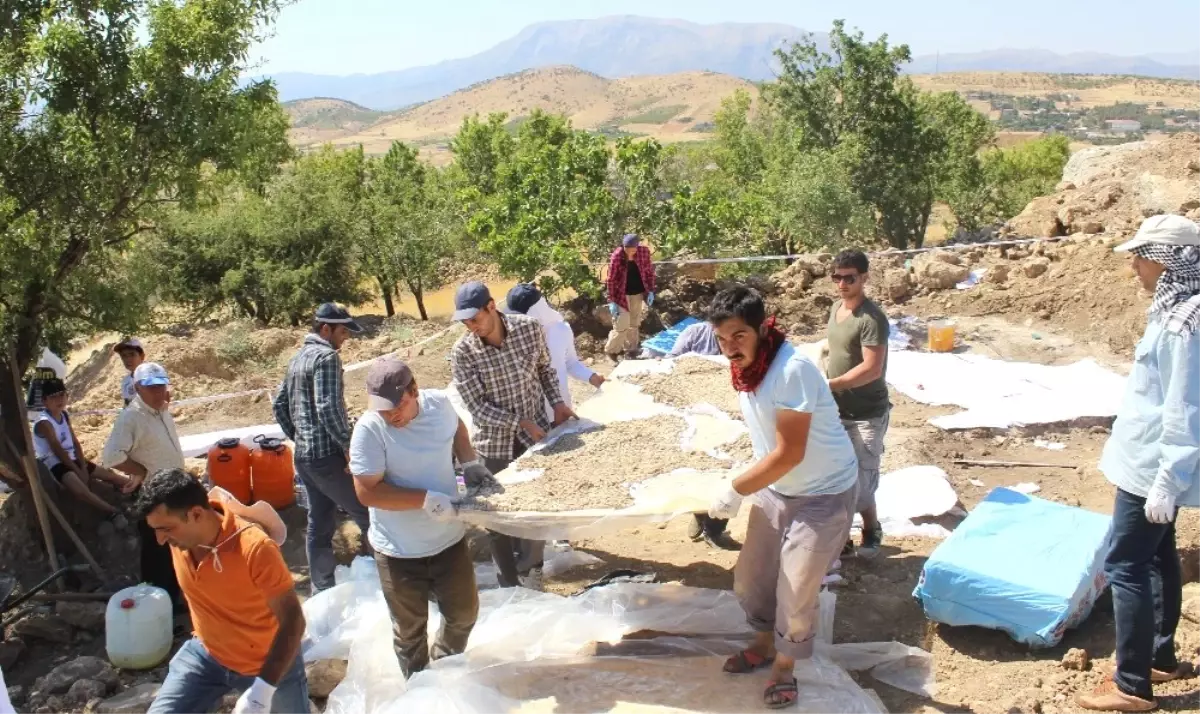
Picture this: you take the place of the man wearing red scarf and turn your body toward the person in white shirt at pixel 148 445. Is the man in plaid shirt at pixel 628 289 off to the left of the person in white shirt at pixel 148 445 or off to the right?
right

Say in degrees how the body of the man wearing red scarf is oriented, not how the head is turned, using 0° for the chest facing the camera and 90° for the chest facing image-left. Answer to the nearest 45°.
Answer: approximately 45°

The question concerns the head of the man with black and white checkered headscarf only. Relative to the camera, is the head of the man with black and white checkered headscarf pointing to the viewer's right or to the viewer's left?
to the viewer's left

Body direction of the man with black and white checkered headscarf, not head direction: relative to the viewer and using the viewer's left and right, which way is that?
facing to the left of the viewer

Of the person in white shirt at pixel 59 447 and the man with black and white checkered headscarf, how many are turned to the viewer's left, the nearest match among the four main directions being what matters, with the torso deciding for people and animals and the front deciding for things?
1

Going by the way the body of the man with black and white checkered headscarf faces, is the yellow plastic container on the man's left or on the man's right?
on the man's right

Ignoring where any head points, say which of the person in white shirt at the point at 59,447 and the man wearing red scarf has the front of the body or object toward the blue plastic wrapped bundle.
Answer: the person in white shirt

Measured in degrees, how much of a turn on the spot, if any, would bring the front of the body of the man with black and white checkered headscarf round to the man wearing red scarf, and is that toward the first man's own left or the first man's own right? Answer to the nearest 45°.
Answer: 0° — they already face them

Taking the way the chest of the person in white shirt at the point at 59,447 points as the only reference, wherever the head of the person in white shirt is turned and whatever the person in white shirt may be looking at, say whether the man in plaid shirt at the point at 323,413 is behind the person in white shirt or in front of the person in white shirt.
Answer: in front

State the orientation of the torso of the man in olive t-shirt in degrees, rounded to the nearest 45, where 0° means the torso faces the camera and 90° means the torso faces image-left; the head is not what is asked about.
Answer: approximately 45°

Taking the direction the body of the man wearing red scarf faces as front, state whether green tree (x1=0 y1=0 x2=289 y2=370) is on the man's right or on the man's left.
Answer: on the man's right

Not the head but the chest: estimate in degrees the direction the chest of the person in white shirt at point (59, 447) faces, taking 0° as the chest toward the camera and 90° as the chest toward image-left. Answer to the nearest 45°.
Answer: approximately 315°

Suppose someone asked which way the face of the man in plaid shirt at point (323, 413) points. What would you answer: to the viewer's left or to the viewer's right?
to the viewer's right

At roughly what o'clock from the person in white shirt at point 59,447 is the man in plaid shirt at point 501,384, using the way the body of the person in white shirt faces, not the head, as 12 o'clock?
The man in plaid shirt is roughly at 12 o'clock from the person in white shirt.
